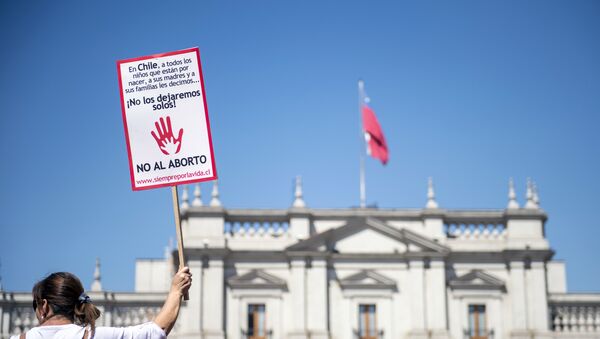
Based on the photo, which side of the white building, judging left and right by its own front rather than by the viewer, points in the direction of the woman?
front

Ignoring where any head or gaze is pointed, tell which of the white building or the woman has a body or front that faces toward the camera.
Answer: the white building

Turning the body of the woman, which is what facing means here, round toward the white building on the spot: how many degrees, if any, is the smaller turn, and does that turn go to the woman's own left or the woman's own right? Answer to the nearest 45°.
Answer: approximately 45° to the woman's own right

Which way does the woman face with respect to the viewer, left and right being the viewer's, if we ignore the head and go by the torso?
facing away from the viewer and to the left of the viewer

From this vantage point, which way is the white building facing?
toward the camera

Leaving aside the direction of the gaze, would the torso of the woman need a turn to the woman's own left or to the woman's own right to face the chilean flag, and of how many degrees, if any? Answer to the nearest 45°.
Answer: approximately 45° to the woman's own right

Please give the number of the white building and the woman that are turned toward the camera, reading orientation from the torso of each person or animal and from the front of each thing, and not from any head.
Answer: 1
